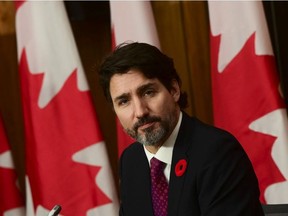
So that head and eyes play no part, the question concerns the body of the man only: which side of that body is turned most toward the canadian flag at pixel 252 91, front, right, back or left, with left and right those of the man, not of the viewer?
back

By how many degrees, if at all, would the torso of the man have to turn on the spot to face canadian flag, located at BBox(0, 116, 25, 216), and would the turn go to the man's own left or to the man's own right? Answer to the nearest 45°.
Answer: approximately 90° to the man's own right

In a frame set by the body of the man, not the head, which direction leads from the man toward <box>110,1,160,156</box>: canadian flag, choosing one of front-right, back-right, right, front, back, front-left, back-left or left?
back-right

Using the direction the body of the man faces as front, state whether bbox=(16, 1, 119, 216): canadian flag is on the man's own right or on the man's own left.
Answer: on the man's own right

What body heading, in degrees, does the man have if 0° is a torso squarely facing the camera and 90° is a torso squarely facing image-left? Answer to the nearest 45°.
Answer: approximately 45°
